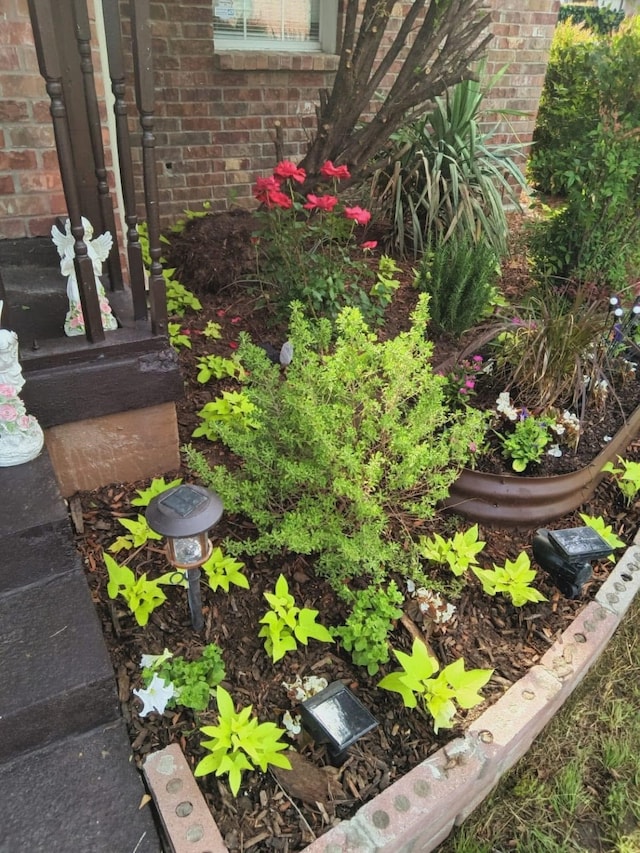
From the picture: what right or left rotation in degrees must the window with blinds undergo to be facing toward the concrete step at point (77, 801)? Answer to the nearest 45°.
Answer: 0° — it already faces it

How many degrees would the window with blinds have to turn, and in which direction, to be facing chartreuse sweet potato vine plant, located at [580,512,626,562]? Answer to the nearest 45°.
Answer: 0° — it already faces it

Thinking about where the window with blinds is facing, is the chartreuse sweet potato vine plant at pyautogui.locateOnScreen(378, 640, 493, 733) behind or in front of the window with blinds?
in front

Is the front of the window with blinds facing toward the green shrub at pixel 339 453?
yes

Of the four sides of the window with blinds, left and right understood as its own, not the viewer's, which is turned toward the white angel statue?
front

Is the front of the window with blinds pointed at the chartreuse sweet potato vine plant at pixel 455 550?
yes

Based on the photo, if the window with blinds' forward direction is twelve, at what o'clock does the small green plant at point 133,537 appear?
The small green plant is roughly at 12 o'clock from the window with blinds.

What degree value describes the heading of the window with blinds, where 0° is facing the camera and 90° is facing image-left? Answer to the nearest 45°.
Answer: approximately 0°

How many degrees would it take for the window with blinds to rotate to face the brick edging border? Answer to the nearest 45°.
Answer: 0° — it already faces it

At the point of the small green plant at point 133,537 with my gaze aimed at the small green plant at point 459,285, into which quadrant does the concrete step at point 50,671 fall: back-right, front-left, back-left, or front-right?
back-right

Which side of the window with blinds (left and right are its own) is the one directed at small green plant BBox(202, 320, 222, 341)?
front

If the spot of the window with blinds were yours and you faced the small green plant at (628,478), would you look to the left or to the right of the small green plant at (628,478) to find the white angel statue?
right
